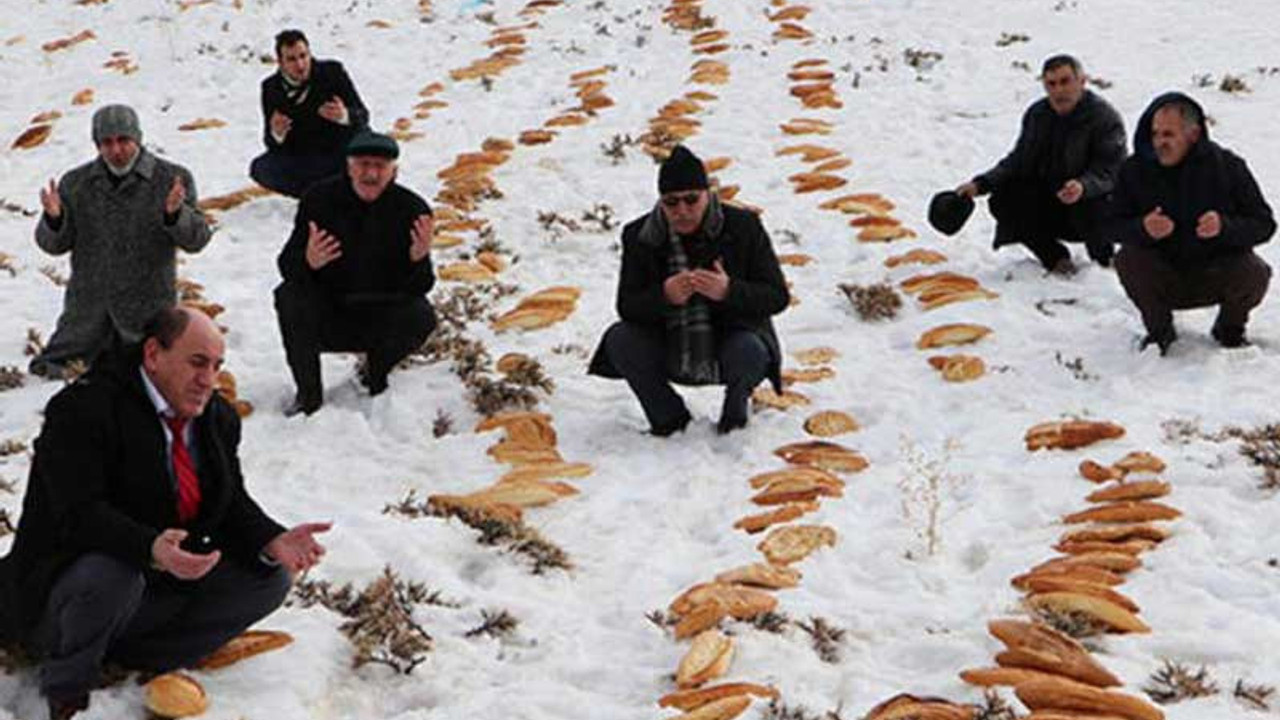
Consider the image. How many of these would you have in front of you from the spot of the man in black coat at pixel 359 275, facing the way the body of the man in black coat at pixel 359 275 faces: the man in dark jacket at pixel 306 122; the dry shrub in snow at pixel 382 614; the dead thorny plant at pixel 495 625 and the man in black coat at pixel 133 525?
3

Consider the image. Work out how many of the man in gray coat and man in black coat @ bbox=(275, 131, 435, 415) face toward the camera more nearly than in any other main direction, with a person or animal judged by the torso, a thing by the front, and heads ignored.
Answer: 2

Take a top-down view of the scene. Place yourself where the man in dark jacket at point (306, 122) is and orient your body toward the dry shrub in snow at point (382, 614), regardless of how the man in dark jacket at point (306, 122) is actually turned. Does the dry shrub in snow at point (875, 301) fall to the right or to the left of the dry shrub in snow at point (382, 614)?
left

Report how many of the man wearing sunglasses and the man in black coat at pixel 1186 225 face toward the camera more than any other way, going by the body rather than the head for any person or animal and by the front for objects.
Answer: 2

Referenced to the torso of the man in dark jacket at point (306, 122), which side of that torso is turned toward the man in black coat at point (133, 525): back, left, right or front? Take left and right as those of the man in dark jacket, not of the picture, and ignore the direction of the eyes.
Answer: front

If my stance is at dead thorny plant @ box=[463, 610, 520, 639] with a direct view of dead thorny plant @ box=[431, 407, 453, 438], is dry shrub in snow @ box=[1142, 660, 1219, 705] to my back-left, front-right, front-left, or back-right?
back-right

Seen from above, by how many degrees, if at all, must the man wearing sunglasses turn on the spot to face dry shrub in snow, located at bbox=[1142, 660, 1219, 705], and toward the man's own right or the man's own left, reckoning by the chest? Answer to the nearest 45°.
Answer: approximately 45° to the man's own left

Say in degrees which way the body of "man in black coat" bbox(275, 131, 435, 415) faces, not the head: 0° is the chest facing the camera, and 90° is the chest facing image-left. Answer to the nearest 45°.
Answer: approximately 0°

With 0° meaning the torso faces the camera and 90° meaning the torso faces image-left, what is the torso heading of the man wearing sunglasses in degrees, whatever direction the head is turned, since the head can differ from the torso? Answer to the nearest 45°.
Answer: approximately 0°
